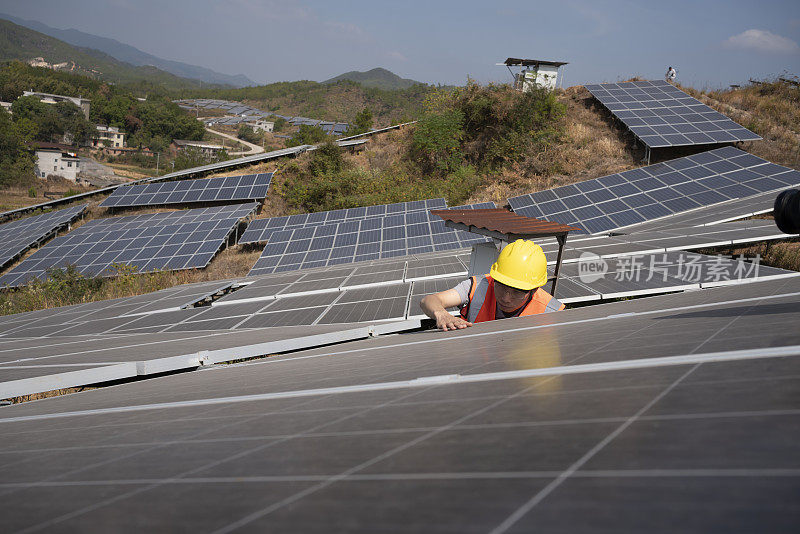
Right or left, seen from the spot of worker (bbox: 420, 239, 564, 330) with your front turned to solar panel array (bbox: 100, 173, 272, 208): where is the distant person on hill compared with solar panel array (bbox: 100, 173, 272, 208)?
right

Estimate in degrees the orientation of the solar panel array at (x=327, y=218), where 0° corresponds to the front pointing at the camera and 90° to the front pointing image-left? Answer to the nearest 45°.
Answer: approximately 0°

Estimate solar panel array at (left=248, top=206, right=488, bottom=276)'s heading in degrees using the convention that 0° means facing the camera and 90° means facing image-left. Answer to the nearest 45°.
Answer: approximately 0°

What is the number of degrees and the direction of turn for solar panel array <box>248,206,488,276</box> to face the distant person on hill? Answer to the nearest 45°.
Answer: approximately 135° to its left

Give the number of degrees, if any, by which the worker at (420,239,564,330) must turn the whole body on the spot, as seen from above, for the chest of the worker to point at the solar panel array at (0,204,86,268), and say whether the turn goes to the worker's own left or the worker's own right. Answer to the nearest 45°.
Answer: approximately 135° to the worker's own right

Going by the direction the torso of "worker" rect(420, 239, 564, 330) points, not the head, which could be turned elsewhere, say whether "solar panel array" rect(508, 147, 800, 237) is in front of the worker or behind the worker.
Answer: behind

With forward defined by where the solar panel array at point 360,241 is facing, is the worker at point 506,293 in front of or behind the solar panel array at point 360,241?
in front

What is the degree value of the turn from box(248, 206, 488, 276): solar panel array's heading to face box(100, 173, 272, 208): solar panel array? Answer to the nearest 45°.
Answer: approximately 135° to its right
